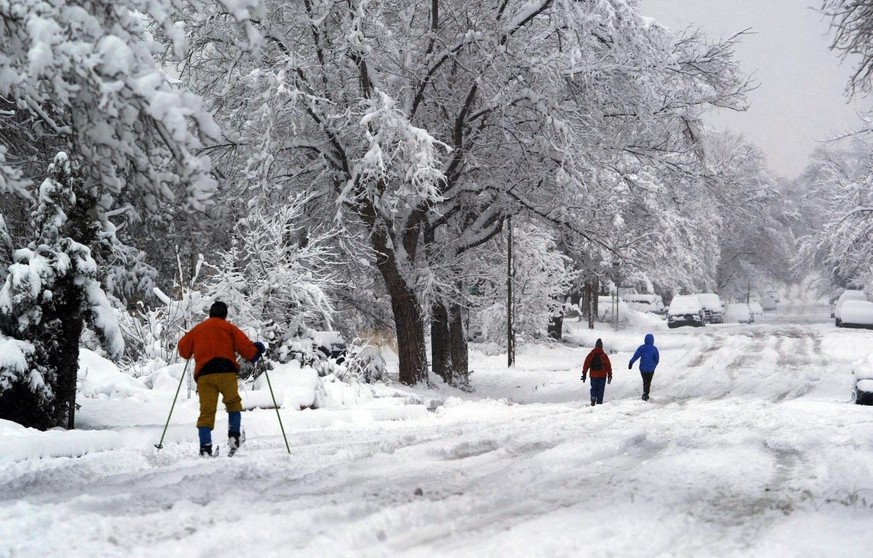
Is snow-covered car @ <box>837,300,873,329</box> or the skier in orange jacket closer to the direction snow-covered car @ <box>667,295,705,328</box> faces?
the skier in orange jacket

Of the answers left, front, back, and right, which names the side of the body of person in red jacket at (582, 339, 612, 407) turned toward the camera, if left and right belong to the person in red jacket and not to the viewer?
back

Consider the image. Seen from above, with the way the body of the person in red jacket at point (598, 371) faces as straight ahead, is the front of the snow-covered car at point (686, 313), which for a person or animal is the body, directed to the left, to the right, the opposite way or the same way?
the opposite way

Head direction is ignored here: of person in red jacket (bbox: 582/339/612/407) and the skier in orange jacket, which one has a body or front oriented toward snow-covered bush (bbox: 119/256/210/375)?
the skier in orange jacket

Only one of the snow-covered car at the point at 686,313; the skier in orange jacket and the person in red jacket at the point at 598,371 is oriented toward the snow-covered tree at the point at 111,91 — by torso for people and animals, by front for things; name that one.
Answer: the snow-covered car

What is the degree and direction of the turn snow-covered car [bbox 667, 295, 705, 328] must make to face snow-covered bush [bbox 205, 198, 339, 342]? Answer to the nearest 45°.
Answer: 0° — it already faces it

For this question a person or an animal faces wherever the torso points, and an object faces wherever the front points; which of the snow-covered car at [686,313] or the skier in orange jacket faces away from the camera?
the skier in orange jacket

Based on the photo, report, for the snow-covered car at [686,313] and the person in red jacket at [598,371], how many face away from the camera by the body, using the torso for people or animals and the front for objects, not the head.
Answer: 1

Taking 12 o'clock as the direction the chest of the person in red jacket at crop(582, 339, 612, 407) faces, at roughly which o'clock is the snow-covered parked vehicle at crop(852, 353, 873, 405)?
The snow-covered parked vehicle is roughly at 3 o'clock from the person in red jacket.

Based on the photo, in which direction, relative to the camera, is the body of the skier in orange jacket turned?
away from the camera

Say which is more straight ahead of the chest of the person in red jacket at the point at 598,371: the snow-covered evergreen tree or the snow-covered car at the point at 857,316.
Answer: the snow-covered car

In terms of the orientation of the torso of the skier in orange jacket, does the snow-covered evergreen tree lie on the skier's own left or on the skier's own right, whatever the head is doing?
on the skier's own left
